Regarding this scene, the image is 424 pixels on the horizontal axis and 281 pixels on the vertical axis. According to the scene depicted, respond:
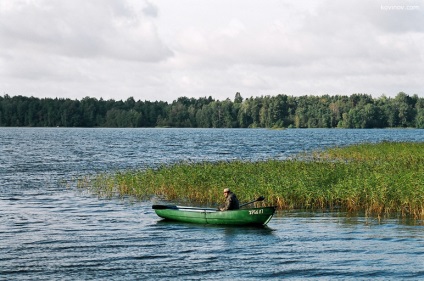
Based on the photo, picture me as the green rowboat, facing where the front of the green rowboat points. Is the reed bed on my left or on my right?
on my left

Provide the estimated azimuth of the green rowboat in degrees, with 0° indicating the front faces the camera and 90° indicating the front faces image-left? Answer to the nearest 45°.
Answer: approximately 270°
